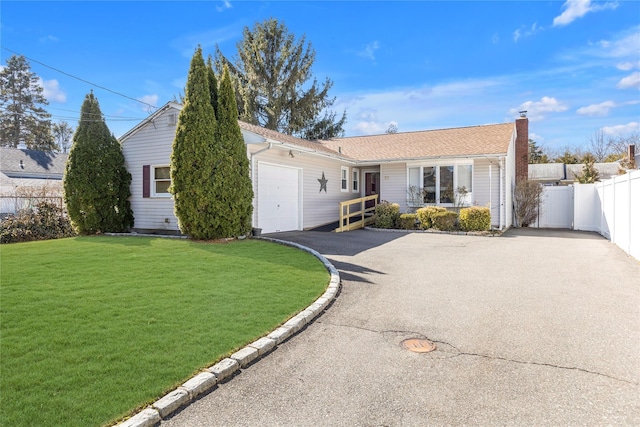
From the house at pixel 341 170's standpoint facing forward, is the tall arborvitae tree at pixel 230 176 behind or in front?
in front

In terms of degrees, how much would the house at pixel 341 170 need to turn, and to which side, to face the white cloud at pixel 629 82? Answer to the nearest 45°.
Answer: approximately 90° to its left

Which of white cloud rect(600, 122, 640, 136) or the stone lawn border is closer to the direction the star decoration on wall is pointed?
the stone lawn border

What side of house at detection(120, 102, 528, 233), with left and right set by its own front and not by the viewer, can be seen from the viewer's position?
front

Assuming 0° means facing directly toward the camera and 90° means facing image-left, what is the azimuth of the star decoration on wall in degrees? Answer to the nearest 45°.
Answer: approximately 315°

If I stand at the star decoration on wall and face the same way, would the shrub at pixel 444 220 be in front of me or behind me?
in front

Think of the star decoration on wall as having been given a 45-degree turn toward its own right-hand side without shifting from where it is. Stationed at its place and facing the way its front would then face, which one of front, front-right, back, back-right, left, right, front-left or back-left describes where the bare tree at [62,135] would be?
back-right

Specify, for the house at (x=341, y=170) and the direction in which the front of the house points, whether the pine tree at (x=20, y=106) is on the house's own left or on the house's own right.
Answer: on the house's own right

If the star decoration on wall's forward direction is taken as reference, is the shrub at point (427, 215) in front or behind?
in front

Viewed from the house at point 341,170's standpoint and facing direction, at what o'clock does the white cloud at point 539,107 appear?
The white cloud is roughly at 8 o'clock from the house.

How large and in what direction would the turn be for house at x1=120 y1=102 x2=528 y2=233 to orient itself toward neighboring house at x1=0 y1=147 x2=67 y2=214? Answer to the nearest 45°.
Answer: approximately 135° to its right
